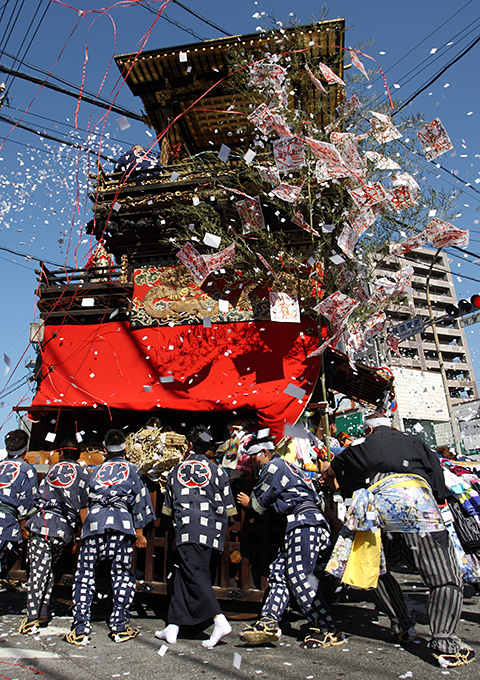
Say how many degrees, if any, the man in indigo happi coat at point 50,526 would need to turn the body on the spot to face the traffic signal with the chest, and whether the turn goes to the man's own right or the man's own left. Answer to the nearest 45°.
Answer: approximately 90° to the man's own right

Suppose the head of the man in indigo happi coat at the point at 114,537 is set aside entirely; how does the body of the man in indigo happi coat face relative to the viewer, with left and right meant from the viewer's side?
facing away from the viewer

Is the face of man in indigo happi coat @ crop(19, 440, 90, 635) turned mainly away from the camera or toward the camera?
away from the camera

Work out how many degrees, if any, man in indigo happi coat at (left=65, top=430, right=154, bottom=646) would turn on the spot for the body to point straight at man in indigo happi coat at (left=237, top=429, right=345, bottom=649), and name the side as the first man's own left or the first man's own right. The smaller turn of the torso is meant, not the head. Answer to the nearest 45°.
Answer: approximately 135° to the first man's own right

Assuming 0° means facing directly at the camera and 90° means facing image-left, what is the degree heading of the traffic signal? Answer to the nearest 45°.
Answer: approximately 45°

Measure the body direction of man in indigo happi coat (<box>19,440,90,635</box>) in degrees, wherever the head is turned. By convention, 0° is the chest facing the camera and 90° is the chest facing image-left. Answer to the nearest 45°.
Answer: approximately 180°
